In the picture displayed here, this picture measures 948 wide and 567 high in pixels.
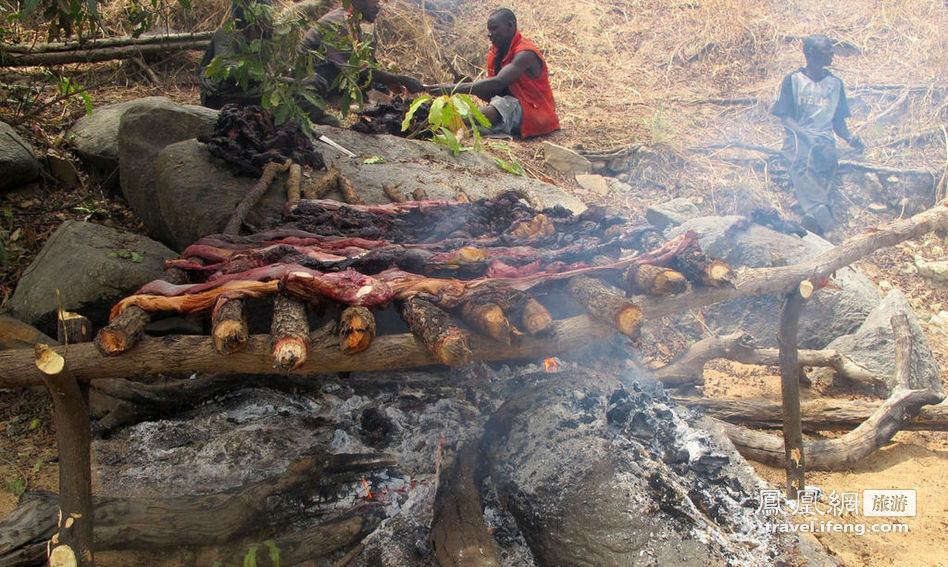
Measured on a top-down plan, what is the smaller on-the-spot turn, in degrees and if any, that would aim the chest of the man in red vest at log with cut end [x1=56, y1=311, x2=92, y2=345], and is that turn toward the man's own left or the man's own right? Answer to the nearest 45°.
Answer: approximately 90° to the man's own left

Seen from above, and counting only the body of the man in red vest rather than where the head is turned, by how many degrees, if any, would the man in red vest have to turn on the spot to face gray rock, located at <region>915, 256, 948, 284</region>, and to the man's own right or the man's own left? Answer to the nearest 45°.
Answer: approximately 135° to the man's own left

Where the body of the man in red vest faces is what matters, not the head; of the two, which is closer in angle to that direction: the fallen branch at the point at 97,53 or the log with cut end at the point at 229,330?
the fallen branch

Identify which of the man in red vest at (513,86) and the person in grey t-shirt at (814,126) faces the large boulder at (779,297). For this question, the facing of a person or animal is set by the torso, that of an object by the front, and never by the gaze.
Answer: the person in grey t-shirt

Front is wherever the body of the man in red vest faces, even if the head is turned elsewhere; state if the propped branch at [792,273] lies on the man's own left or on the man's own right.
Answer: on the man's own left

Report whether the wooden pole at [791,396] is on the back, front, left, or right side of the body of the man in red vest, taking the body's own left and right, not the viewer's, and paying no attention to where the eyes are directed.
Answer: left

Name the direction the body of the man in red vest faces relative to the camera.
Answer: to the viewer's left

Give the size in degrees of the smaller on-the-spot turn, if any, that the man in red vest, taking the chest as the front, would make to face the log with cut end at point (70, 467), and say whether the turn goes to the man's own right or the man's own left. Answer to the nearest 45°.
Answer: approximately 90° to the man's own left

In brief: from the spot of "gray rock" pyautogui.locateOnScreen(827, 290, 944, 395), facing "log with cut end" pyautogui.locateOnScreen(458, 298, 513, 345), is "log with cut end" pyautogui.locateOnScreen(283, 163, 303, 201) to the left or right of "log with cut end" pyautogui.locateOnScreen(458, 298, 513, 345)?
right

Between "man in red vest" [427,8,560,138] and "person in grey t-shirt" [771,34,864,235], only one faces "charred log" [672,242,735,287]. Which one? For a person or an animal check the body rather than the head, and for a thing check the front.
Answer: the person in grey t-shirt
